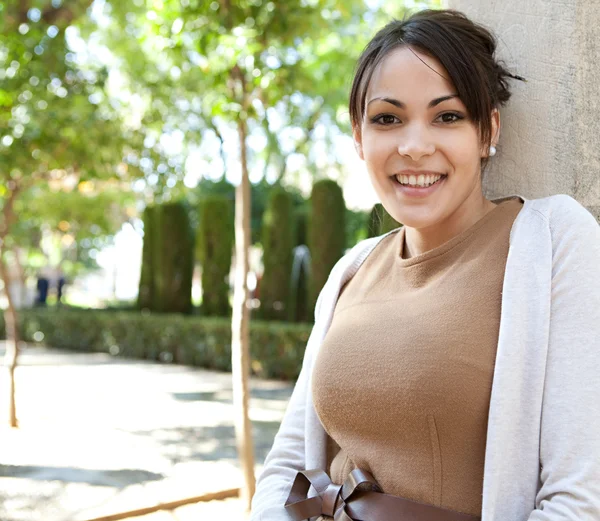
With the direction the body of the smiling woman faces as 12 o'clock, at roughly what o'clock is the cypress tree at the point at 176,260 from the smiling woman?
The cypress tree is roughly at 4 o'clock from the smiling woman.

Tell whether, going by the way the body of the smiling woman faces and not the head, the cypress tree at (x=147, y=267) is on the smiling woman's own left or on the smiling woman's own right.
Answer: on the smiling woman's own right

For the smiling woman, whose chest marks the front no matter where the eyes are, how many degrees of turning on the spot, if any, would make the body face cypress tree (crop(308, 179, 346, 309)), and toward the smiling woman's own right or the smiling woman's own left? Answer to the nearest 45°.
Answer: approximately 135° to the smiling woman's own right

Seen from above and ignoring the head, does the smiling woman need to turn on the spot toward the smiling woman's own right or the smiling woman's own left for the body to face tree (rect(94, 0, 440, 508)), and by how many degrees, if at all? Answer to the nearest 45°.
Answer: approximately 135° to the smiling woman's own right

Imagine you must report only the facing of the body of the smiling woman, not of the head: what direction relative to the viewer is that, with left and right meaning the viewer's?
facing the viewer and to the left of the viewer

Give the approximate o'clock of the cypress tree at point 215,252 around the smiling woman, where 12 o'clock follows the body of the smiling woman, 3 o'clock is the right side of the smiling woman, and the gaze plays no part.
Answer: The cypress tree is roughly at 4 o'clock from the smiling woman.

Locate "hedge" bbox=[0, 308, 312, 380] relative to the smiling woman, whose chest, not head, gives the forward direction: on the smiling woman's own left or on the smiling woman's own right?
on the smiling woman's own right
